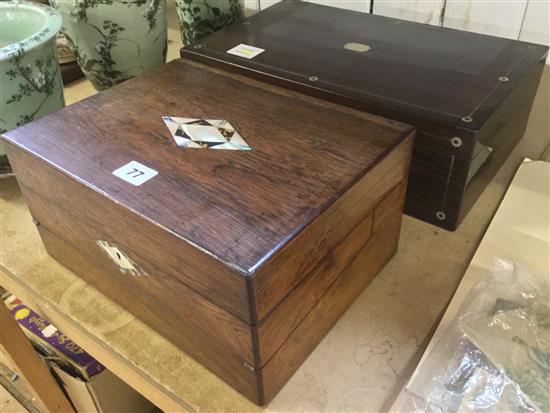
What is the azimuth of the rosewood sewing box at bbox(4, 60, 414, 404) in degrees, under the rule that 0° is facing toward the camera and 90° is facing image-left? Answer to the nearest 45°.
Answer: approximately 45°

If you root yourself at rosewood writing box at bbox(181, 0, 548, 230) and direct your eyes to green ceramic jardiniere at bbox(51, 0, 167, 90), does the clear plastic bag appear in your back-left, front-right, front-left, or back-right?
back-left
